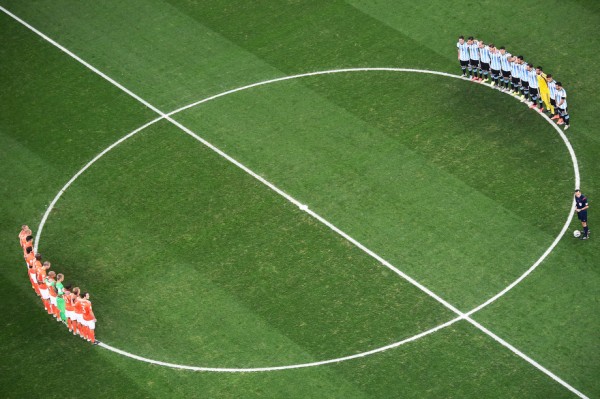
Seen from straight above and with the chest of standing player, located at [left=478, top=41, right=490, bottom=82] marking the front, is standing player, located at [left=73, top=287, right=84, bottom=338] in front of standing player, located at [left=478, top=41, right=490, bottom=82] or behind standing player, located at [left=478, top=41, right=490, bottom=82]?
in front

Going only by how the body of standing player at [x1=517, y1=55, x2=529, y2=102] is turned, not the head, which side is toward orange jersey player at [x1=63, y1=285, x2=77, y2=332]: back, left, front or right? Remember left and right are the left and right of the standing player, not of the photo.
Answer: front

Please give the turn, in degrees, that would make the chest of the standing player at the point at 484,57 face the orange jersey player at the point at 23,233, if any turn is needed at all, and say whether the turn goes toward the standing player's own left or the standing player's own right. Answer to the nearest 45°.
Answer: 0° — they already face them

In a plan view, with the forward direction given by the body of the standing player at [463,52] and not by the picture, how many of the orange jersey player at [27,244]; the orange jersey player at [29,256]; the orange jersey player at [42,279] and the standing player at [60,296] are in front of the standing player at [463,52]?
4

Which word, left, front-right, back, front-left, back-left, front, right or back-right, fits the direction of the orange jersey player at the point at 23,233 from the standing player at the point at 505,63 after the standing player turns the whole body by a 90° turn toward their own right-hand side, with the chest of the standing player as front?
left

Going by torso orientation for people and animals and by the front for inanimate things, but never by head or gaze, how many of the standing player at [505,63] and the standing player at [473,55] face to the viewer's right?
0

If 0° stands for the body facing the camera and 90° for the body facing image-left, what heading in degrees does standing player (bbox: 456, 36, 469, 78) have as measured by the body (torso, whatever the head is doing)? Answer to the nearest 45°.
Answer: approximately 45°

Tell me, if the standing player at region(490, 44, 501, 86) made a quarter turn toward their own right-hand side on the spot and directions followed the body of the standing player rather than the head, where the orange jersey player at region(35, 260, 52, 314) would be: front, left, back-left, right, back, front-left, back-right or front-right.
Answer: left

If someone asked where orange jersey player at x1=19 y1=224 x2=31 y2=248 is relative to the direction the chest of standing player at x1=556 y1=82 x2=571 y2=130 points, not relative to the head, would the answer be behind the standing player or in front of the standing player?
in front

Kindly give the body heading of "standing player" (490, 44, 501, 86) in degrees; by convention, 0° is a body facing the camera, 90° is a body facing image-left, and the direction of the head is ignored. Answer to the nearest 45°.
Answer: approximately 45°

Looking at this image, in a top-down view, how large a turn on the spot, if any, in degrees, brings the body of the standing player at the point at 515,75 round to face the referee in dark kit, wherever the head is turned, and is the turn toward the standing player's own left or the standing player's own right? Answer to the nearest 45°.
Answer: approximately 90° to the standing player's own left

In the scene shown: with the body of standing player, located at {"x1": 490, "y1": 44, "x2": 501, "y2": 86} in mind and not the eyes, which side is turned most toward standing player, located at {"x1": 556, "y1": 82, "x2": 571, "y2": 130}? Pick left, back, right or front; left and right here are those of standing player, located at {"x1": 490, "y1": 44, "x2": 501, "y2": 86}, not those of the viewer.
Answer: left

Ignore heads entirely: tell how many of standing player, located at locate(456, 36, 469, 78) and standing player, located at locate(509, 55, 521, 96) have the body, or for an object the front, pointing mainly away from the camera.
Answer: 0

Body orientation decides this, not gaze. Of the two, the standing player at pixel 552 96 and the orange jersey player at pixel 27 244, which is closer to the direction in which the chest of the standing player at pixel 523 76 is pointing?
the orange jersey player
